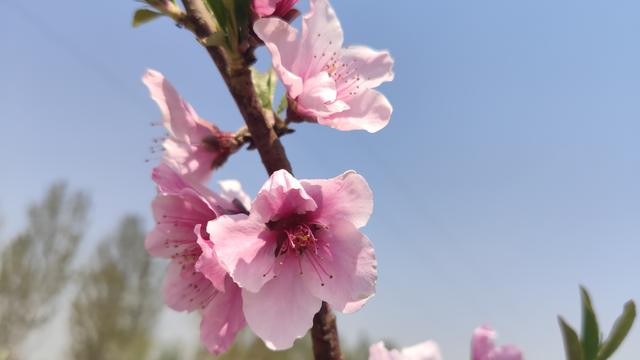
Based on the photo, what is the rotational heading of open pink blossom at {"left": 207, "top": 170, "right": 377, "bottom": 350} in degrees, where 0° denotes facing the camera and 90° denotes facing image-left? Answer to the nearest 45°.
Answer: approximately 0°
